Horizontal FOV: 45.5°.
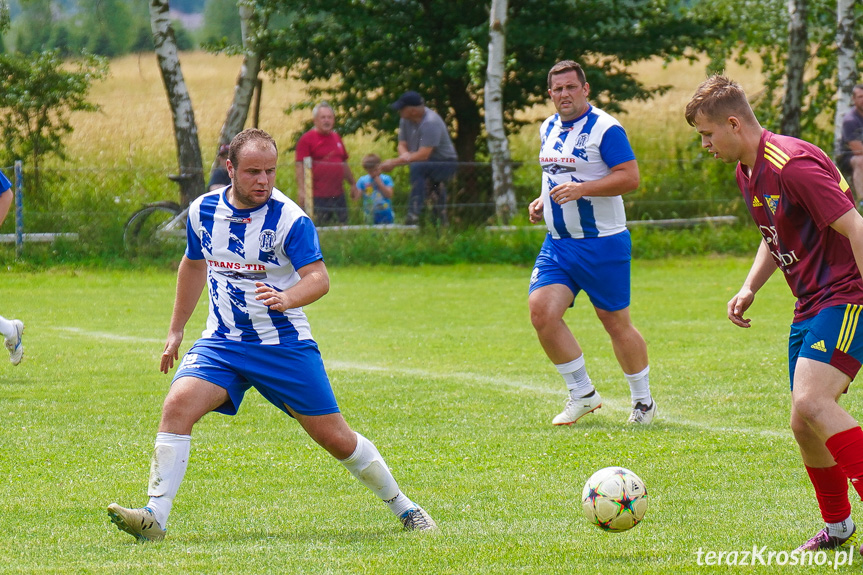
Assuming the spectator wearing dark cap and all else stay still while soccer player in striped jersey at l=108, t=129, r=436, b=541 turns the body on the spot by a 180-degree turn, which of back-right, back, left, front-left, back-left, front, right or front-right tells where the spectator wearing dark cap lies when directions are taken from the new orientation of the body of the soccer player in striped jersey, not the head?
front

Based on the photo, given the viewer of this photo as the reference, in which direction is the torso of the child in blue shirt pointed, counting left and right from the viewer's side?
facing the viewer

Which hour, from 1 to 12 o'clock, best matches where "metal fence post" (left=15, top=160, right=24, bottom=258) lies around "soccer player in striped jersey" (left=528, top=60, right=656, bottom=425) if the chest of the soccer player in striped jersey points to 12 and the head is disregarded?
The metal fence post is roughly at 3 o'clock from the soccer player in striped jersey.

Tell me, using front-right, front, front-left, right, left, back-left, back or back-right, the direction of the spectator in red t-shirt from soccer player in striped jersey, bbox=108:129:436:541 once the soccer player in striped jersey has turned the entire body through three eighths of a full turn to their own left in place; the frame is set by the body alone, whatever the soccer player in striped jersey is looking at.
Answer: front-left

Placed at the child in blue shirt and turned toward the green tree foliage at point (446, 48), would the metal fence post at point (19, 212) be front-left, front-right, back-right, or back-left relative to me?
back-left

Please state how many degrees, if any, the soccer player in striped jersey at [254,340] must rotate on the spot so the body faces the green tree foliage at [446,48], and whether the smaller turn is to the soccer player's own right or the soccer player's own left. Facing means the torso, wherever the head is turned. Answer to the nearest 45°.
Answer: approximately 180°

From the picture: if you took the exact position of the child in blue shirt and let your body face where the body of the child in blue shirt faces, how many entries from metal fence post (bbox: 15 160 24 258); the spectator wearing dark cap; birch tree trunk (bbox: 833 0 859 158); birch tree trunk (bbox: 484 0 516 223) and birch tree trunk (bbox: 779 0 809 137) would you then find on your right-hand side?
1

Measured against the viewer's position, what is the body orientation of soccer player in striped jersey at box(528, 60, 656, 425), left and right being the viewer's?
facing the viewer and to the left of the viewer

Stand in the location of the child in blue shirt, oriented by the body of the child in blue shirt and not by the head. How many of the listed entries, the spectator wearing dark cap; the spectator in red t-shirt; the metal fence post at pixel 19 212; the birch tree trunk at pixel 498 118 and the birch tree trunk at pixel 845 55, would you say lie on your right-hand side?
2

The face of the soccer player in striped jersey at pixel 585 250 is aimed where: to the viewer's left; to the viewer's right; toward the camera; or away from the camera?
toward the camera

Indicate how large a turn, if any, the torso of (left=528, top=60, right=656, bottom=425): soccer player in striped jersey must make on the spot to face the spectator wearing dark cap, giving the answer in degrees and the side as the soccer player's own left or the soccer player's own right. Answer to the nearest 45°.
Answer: approximately 135° to the soccer player's own right

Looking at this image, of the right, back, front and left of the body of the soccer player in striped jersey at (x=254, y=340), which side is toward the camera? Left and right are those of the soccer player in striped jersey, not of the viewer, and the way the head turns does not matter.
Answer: front

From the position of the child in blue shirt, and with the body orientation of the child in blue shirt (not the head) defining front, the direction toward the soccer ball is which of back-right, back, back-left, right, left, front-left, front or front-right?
front

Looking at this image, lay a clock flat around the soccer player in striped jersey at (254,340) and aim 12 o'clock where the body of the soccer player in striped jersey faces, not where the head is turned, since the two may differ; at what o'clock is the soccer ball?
The soccer ball is roughly at 10 o'clock from the soccer player in striped jersey.

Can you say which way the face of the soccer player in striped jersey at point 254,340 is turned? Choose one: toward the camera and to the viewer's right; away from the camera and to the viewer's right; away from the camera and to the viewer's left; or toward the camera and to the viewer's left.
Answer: toward the camera and to the viewer's right

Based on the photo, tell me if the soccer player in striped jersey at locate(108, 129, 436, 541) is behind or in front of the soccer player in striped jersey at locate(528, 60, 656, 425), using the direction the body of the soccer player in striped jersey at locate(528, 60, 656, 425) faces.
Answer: in front
